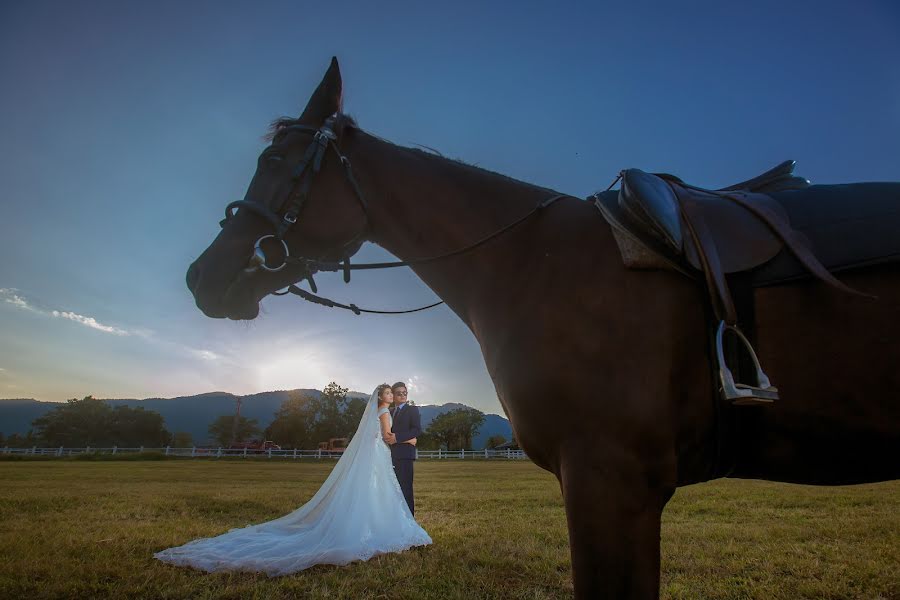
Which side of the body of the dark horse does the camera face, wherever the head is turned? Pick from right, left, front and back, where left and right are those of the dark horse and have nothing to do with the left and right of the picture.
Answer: left

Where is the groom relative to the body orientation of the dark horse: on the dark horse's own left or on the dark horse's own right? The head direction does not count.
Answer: on the dark horse's own right
